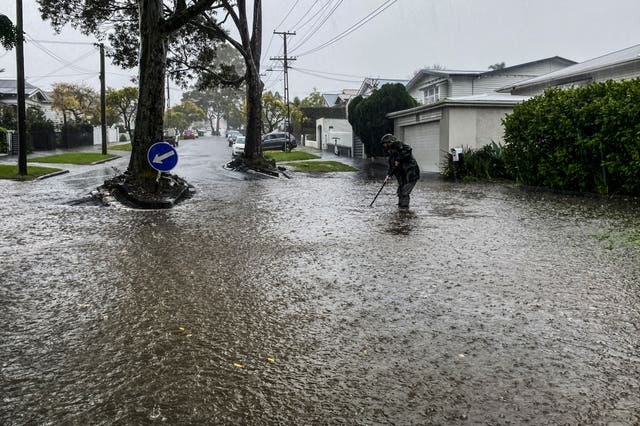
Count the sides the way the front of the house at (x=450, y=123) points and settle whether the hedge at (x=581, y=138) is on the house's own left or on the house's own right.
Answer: on the house's own left

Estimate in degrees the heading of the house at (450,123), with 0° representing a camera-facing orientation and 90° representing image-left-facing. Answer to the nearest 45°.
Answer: approximately 45°

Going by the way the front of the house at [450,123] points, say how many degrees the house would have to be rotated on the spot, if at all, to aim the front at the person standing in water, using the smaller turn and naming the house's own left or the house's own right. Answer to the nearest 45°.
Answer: approximately 45° to the house's own left

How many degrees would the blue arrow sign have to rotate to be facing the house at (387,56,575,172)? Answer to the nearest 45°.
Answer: approximately 135° to its left

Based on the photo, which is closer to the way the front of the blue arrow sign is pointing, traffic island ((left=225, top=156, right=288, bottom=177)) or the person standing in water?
the person standing in water
